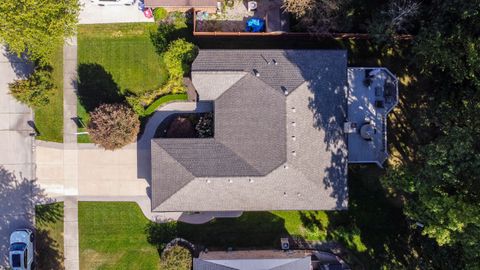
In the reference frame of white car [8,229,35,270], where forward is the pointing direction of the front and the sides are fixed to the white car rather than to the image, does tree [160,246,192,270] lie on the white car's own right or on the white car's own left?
on the white car's own right

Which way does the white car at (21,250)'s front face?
away from the camera

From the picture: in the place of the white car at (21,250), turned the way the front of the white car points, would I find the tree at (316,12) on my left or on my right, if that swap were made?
on my right

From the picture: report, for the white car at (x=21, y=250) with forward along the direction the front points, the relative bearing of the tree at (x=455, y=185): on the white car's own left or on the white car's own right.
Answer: on the white car's own right
